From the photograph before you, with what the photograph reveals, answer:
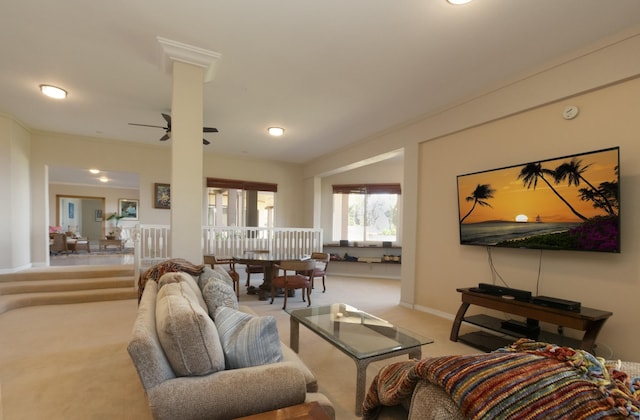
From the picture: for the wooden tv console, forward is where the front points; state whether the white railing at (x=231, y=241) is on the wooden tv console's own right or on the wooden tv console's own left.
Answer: on the wooden tv console's own right

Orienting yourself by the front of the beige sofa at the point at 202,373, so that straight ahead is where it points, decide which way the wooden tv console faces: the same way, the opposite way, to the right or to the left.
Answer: the opposite way

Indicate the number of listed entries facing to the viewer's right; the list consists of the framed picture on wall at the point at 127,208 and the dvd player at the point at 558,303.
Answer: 0

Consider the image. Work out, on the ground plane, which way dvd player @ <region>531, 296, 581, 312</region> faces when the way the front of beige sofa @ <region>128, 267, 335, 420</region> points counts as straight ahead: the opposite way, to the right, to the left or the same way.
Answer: the opposite way

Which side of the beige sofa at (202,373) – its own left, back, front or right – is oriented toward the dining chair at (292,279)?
left

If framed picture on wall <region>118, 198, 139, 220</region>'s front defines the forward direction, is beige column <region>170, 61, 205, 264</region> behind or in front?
in front

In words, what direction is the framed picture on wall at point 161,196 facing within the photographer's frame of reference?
facing the viewer

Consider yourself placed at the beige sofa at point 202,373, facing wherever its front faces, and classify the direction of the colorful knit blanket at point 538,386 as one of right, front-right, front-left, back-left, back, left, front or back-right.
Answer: front-right

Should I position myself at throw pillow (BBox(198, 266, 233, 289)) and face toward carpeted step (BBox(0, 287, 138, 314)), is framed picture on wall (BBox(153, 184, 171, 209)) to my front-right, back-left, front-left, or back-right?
front-right

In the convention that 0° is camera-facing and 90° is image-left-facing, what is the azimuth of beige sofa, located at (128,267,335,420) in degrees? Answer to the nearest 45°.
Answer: approximately 270°

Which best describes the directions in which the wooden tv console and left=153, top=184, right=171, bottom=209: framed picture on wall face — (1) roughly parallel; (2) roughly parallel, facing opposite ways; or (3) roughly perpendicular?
roughly perpendicular

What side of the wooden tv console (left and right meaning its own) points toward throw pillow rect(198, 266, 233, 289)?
front

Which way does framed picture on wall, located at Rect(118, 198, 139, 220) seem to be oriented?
toward the camera

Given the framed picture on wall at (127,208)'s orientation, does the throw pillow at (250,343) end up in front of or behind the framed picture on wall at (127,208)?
in front

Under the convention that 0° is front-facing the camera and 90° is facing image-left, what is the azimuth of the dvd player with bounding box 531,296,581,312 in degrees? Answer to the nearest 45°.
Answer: approximately 45°
